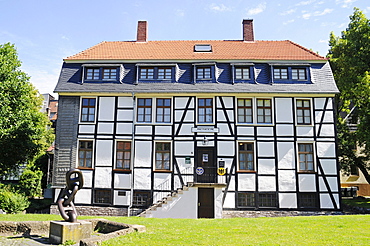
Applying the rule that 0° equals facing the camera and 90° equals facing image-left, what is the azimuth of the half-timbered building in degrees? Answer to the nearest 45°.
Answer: approximately 0°

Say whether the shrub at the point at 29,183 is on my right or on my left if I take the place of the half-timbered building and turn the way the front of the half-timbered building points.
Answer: on my right

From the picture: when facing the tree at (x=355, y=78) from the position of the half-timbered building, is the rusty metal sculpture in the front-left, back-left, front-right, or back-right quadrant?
back-right

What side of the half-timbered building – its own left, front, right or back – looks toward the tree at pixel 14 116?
right

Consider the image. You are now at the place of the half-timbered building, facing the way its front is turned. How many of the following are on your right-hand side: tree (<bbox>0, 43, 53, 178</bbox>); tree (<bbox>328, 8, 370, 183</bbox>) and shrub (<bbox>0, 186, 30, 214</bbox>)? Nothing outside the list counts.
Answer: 2

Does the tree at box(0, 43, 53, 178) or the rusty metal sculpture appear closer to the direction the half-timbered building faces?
the rusty metal sculpture

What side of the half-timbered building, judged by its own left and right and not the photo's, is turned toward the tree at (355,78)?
left

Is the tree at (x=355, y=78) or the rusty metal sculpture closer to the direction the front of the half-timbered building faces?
the rusty metal sculpture

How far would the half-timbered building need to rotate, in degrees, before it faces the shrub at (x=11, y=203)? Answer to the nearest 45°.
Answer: approximately 90° to its right
